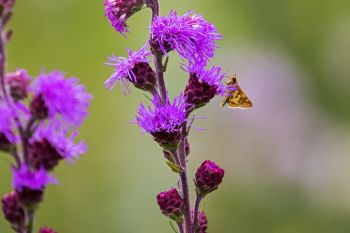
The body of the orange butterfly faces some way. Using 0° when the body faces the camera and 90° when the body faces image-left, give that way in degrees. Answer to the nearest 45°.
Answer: approximately 90°

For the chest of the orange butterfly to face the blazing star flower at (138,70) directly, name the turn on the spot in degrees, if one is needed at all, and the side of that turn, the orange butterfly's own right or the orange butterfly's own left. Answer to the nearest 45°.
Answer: approximately 45° to the orange butterfly's own left
